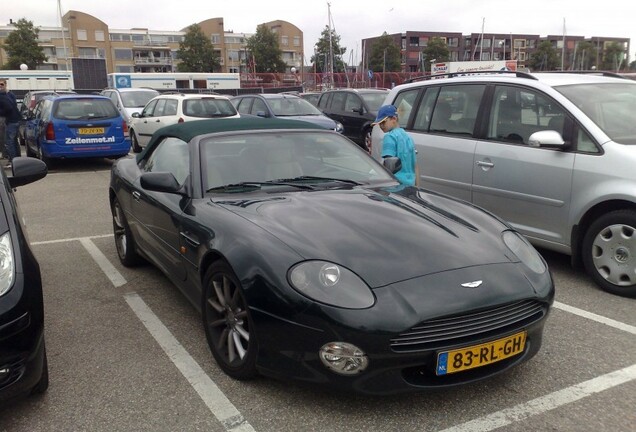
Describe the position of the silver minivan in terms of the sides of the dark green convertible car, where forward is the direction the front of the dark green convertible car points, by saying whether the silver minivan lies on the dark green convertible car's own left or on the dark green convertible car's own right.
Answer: on the dark green convertible car's own left

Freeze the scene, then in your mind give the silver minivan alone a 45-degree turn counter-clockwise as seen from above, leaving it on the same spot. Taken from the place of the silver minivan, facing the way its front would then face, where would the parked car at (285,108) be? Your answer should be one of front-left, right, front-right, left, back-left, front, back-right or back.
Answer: back-left

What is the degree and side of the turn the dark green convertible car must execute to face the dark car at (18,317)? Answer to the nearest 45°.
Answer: approximately 135° to its right

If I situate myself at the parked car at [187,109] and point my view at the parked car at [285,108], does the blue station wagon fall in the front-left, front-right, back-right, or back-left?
back-right

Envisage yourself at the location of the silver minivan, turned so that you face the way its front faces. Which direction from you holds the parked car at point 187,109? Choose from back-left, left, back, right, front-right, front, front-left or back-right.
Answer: back

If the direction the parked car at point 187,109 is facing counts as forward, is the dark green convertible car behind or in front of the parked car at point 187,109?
behind

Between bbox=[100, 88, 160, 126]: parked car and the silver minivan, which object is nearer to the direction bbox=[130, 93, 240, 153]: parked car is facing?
the parked car

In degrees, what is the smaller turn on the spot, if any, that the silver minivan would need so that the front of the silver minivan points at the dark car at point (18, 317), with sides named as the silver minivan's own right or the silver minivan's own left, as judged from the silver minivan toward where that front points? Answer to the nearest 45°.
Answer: approximately 90° to the silver minivan's own right

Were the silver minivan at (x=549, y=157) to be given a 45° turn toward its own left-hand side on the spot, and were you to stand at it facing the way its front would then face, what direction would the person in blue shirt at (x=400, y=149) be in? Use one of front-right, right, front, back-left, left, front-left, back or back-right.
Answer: back

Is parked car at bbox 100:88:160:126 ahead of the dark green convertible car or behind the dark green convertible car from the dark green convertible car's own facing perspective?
behind
